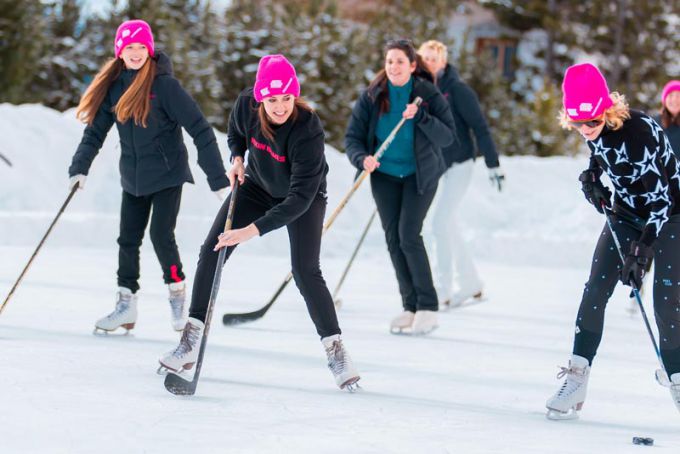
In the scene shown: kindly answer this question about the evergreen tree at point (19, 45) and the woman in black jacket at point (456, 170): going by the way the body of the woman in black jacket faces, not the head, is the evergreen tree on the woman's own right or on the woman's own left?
on the woman's own right

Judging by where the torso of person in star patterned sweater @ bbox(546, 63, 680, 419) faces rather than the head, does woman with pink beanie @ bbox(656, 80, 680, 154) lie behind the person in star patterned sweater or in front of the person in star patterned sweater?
behind

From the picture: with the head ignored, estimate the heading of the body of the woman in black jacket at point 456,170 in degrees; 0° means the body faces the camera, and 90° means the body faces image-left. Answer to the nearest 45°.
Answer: approximately 45°

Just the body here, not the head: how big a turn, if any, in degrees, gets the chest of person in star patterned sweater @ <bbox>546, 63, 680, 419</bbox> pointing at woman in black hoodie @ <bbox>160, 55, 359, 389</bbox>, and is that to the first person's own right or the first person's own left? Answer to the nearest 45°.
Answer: approximately 45° to the first person's own right

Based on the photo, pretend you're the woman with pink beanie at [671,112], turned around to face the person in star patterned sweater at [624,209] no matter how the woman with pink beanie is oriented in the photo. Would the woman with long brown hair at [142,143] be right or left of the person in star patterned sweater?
right

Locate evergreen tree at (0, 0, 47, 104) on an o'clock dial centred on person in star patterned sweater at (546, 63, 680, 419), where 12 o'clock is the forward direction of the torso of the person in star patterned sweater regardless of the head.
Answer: The evergreen tree is roughly at 3 o'clock from the person in star patterned sweater.

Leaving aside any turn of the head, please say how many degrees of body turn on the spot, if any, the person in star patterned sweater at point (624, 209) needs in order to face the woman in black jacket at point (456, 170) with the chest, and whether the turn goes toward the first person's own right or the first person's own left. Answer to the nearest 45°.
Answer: approximately 135° to the first person's own right

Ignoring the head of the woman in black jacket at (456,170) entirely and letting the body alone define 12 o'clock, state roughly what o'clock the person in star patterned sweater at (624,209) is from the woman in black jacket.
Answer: The person in star patterned sweater is roughly at 10 o'clock from the woman in black jacket.
